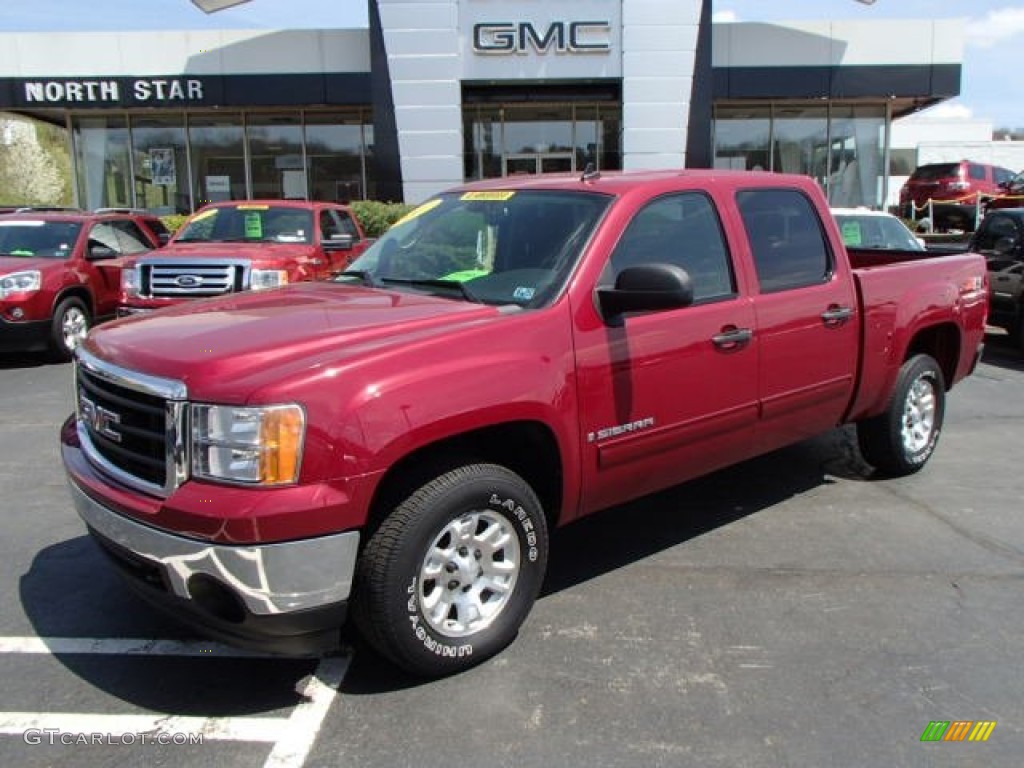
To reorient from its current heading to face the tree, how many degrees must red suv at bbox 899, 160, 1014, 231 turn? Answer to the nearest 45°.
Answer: approximately 135° to its left

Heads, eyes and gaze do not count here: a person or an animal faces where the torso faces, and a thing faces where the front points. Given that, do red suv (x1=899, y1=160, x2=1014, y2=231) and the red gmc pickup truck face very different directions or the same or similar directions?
very different directions

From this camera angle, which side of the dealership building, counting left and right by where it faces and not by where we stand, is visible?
front

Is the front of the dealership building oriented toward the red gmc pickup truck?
yes

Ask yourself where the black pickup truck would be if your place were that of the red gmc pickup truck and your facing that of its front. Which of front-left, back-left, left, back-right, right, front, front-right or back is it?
back

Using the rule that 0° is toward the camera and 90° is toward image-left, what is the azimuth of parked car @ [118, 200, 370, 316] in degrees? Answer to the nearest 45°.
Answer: approximately 45°

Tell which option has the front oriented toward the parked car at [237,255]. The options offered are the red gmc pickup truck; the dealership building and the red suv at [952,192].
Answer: the dealership building

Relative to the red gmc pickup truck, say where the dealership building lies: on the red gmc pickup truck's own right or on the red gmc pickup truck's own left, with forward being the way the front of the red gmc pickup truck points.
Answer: on the red gmc pickup truck's own right

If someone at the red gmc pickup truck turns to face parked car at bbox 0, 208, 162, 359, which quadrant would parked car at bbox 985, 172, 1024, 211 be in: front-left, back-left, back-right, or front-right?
front-right

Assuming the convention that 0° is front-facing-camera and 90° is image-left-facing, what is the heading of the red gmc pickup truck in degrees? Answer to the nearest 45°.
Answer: approximately 45°

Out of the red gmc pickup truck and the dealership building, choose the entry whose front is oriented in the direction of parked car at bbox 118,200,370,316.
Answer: the dealership building

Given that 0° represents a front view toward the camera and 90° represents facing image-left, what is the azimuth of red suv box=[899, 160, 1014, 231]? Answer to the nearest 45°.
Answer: approximately 225°

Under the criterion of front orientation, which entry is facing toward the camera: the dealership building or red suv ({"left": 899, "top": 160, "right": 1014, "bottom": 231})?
the dealership building

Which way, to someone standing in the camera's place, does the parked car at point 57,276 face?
facing the viewer and to the left of the viewer

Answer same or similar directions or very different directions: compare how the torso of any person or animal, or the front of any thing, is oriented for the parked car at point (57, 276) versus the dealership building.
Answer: same or similar directions

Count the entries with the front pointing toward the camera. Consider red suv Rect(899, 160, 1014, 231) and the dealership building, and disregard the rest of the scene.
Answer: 1

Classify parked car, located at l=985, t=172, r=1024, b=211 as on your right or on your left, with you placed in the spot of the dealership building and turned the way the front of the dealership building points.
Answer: on your left
